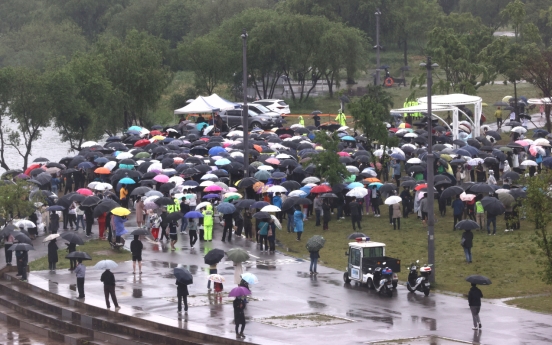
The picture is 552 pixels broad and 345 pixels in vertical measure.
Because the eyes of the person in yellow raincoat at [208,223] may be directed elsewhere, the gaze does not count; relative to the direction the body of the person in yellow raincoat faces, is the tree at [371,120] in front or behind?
in front

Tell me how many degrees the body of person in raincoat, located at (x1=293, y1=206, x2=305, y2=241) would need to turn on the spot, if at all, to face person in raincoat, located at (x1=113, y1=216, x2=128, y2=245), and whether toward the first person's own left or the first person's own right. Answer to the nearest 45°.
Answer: approximately 90° to the first person's own left

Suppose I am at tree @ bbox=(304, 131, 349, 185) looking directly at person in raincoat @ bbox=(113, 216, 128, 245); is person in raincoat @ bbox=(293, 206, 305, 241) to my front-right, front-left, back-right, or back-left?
front-left

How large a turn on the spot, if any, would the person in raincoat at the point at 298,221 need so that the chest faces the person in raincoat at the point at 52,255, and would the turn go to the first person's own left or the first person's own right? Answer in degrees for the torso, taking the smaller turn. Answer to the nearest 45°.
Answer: approximately 135° to the first person's own left

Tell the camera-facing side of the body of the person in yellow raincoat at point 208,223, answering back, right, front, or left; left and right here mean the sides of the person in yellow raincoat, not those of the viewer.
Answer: back

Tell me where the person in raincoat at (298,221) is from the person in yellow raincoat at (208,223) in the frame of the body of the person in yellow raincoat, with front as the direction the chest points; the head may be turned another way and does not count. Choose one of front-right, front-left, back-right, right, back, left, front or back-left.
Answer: right

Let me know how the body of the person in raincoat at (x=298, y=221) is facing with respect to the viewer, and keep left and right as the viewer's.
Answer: facing away from the viewer
